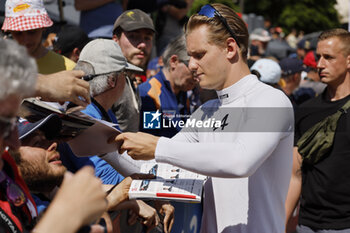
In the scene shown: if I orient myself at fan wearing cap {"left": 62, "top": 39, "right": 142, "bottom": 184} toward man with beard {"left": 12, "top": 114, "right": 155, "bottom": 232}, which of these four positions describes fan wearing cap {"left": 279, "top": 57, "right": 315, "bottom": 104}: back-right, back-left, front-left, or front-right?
back-left

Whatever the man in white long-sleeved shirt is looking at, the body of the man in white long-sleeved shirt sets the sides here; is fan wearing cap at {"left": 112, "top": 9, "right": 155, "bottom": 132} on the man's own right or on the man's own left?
on the man's own right

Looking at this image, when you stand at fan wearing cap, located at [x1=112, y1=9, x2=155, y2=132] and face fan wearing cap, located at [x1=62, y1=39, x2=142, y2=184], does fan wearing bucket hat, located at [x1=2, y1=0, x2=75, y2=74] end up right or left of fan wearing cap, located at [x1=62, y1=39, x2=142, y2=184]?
right

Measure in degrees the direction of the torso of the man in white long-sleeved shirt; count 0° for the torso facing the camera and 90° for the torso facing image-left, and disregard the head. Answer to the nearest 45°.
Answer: approximately 45°
